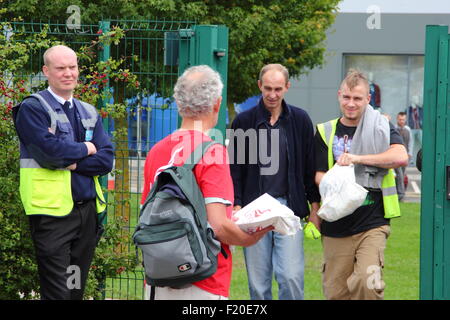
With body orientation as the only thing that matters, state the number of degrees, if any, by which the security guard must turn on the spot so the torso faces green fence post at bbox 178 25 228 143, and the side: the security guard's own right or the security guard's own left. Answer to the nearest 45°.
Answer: approximately 90° to the security guard's own left

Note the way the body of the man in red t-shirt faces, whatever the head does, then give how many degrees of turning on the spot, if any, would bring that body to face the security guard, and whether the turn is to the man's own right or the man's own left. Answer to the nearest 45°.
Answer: approximately 90° to the man's own left

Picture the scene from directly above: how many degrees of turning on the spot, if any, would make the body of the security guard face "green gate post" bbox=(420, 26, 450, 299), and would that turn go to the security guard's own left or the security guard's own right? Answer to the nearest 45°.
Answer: approximately 45° to the security guard's own left

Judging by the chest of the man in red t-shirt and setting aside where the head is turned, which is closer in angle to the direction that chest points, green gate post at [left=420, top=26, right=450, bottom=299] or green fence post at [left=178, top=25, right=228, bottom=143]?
the green gate post

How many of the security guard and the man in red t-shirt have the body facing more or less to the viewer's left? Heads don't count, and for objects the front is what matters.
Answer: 0

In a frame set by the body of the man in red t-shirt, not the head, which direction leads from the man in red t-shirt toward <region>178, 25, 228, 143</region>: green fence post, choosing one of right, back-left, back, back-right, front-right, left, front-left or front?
front-left

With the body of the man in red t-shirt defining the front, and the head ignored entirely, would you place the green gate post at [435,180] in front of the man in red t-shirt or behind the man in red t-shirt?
in front

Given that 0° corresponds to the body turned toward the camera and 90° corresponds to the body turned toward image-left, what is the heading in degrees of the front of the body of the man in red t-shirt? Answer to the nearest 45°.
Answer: approximately 225°

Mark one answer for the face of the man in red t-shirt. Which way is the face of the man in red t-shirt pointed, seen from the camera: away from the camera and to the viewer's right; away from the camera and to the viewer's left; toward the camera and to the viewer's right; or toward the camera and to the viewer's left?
away from the camera and to the viewer's right

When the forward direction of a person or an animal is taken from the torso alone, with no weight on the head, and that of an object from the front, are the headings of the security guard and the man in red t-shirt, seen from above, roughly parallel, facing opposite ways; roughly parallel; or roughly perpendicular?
roughly perpendicular

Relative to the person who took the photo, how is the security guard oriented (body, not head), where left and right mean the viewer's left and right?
facing the viewer and to the right of the viewer

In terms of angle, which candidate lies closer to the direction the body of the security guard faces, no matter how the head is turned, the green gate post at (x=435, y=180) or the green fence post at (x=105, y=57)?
the green gate post

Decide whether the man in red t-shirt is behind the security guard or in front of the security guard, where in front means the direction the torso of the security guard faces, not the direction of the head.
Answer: in front

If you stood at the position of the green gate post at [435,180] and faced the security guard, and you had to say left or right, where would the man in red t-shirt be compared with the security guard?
left

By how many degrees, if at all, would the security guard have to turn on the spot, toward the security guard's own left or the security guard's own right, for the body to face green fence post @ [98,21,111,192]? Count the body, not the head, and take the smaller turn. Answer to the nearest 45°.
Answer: approximately 135° to the security guard's own left

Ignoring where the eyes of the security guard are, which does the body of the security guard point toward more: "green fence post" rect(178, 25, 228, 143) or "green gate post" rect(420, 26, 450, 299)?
the green gate post

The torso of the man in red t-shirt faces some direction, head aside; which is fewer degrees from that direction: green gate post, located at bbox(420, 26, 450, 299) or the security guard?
the green gate post
